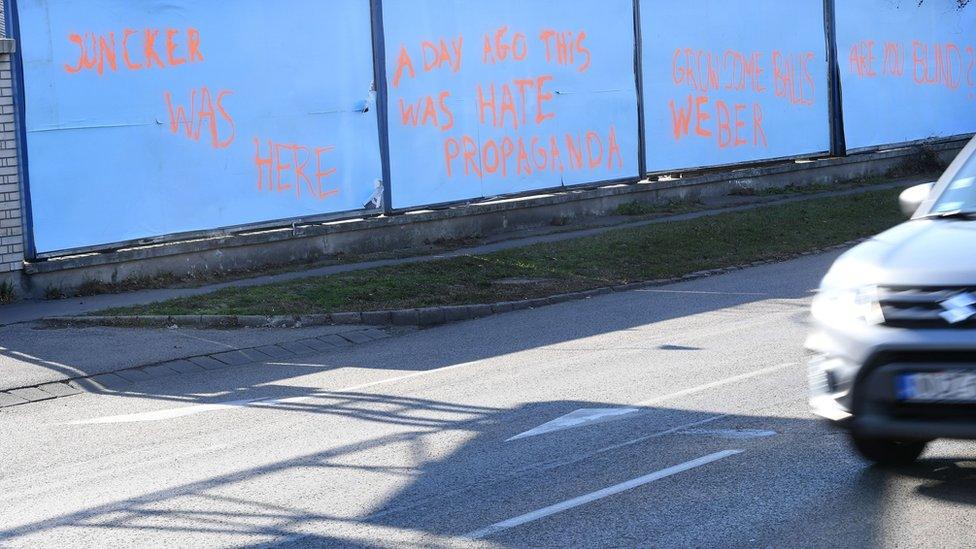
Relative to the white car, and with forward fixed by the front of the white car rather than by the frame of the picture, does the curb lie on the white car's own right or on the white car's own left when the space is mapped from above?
on the white car's own right

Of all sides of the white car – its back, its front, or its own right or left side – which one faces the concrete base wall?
right

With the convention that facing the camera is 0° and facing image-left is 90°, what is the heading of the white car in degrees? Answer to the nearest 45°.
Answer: approximately 45°

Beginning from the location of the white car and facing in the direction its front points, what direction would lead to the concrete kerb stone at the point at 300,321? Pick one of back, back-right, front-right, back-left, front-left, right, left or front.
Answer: right

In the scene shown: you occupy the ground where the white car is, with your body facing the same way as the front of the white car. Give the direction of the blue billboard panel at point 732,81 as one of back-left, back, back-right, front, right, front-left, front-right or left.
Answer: back-right

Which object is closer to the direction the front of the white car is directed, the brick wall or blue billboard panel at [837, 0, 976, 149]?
the brick wall

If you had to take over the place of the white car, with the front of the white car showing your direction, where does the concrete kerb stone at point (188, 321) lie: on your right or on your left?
on your right

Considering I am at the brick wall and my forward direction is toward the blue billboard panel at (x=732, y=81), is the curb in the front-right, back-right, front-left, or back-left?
front-right
